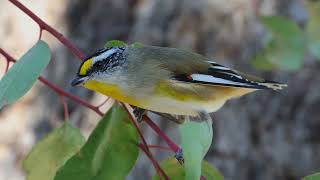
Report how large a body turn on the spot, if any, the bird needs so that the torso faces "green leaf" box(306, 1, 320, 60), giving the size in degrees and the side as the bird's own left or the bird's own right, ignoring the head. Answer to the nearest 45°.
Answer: approximately 135° to the bird's own right

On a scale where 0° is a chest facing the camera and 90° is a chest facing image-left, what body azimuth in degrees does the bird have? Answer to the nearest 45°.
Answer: approximately 90°
